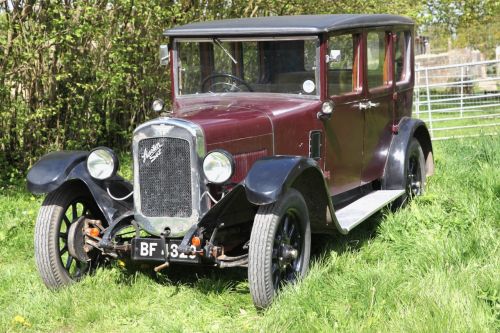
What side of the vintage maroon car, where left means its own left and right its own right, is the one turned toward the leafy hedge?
right

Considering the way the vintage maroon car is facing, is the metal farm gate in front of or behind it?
behind

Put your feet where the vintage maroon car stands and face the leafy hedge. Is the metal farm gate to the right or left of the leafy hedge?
right

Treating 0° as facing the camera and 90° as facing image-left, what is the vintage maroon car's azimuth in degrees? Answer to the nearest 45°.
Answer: approximately 45°
